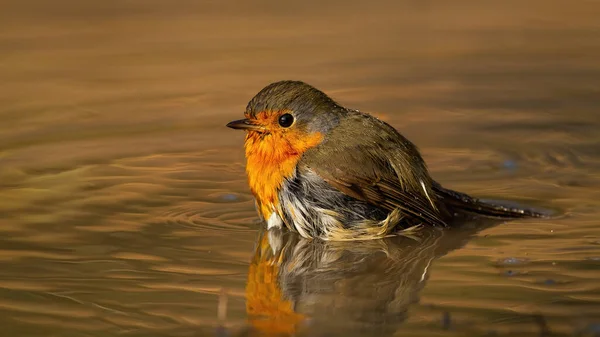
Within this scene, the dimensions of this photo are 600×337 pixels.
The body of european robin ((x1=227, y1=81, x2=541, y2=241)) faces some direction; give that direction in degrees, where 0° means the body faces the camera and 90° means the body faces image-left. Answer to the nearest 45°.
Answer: approximately 90°
